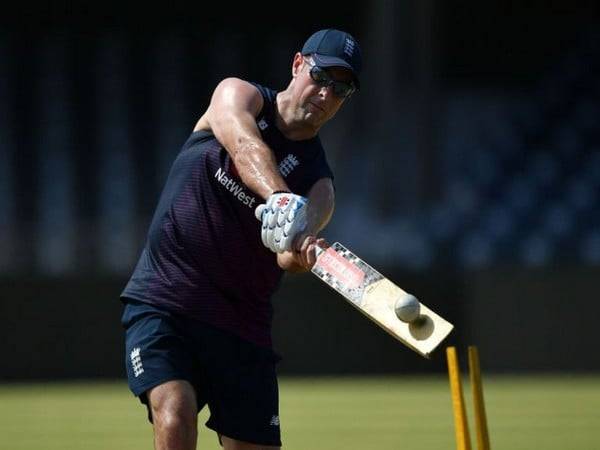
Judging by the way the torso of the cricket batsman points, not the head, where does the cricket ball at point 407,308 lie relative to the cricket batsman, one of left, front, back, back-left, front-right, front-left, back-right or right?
front

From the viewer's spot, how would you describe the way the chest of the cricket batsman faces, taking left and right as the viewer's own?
facing the viewer and to the right of the viewer
